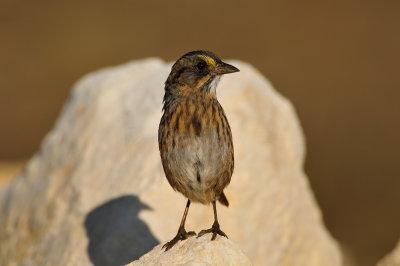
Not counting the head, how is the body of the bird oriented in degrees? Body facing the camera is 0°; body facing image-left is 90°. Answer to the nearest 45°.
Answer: approximately 0°
